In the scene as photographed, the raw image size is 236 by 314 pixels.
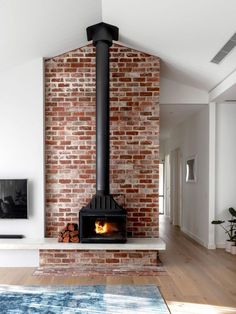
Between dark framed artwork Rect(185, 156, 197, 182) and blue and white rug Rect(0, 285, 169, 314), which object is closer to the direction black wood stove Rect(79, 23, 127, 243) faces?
the blue and white rug

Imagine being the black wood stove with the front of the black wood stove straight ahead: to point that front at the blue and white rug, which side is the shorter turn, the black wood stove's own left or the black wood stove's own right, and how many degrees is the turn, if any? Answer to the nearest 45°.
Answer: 0° — it already faces it

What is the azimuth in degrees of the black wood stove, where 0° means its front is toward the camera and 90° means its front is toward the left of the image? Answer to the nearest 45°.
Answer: approximately 0°

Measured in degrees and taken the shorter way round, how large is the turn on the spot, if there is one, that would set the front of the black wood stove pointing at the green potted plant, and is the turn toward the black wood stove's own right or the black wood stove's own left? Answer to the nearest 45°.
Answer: approximately 135° to the black wood stove's own left
